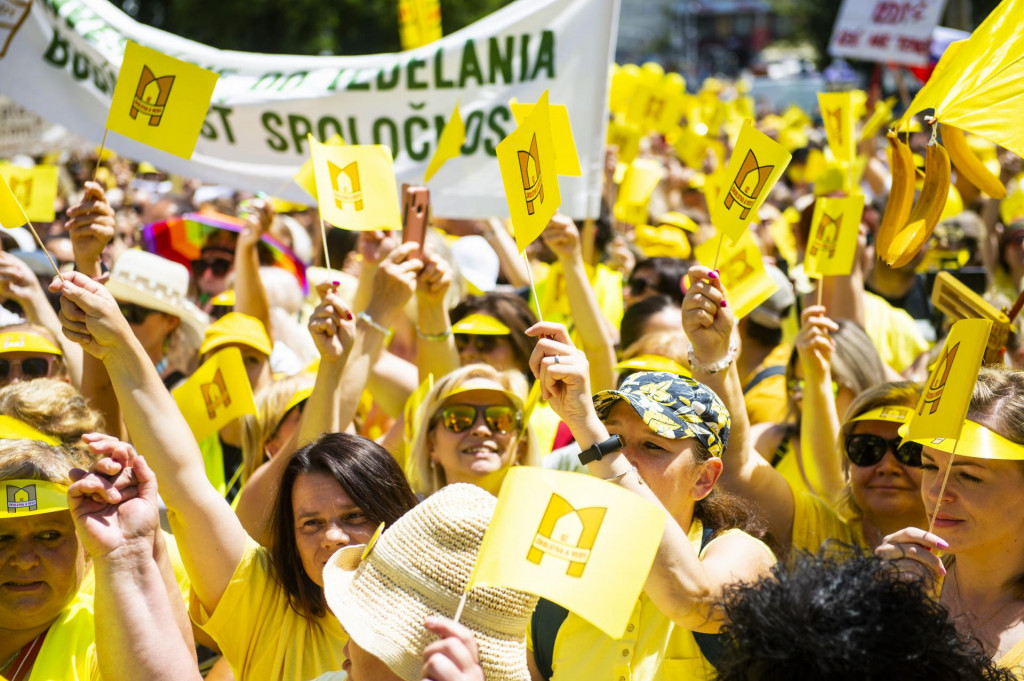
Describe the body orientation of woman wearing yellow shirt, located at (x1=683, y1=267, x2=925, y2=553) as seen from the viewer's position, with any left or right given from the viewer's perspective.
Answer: facing the viewer and to the right of the viewer

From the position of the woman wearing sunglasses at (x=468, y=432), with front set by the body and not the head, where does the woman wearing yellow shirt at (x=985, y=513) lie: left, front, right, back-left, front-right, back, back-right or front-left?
front-left

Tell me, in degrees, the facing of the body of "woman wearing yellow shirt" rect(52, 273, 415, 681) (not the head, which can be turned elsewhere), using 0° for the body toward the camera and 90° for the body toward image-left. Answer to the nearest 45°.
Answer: approximately 315°

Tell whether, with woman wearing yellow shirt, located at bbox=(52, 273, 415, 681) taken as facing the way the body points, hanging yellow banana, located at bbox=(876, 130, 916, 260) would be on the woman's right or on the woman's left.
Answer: on the woman's left

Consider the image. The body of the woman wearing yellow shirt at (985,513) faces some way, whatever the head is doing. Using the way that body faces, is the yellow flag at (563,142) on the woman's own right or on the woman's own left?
on the woman's own right

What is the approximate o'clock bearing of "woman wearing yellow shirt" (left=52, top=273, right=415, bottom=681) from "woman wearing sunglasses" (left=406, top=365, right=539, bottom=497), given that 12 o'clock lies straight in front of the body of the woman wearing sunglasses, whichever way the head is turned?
The woman wearing yellow shirt is roughly at 1 o'clock from the woman wearing sunglasses.
